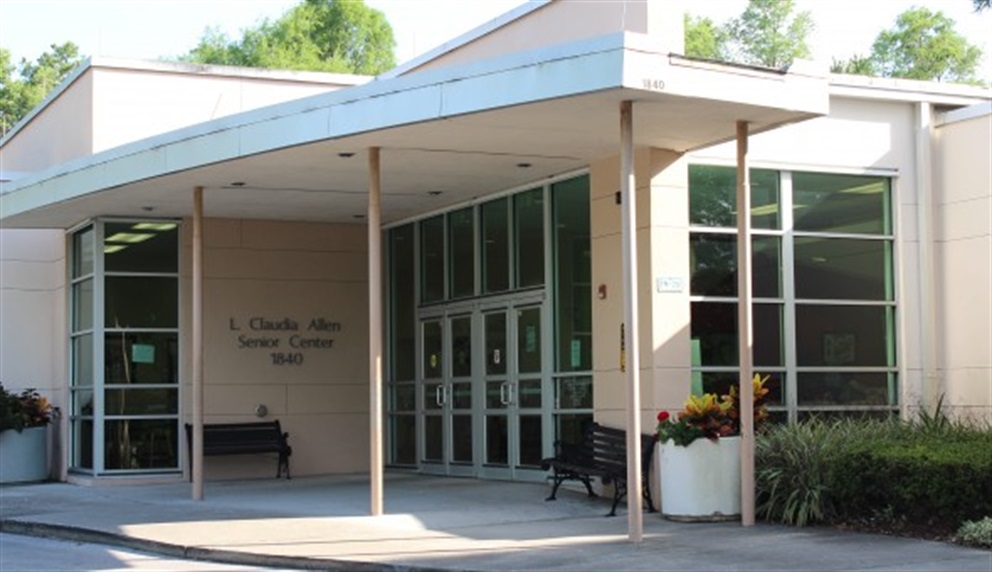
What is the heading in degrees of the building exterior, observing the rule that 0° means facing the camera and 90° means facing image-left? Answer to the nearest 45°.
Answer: approximately 45°

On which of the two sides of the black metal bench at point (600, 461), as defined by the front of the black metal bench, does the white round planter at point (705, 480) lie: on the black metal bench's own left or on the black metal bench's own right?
on the black metal bench's own left

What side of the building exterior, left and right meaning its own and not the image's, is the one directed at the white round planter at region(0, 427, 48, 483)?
right

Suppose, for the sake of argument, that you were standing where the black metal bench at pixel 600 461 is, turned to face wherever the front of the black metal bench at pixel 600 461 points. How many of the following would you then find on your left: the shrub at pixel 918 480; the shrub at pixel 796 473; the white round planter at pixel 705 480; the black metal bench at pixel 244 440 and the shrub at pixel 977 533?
4

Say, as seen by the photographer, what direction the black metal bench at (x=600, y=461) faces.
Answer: facing the viewer and to the left of the viewer

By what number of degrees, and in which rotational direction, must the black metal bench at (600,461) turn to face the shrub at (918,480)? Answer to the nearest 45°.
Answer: approximately 90° to its left

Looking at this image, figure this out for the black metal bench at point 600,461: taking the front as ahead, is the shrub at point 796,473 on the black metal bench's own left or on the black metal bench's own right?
on the black metal bench's own left

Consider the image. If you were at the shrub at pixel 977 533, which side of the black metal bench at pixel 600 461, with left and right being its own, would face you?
left

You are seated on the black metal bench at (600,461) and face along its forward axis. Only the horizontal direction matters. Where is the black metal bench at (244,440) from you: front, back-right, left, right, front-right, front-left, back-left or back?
right
